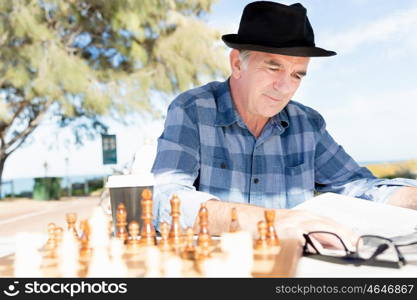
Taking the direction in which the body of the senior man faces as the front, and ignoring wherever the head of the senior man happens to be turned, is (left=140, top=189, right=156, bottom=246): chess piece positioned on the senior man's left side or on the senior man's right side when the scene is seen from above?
on the senior man's right side

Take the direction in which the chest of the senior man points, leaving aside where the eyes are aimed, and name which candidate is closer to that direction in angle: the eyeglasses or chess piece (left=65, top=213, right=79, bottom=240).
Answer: the eyeglasses

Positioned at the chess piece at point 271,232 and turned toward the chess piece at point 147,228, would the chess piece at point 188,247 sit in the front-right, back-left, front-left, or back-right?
front-left

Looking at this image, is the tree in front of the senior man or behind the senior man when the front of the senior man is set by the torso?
behind

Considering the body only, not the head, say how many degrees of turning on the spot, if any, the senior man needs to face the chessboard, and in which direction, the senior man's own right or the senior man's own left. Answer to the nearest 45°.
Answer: approximately 45° to the senior man's own right

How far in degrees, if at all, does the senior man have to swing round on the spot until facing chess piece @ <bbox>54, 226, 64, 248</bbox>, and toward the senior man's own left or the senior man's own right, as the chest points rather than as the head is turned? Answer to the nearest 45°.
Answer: approximately 90° to the senior man's own right

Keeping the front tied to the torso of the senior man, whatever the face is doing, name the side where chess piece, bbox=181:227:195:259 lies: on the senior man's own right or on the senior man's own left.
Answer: on the senior man's own right

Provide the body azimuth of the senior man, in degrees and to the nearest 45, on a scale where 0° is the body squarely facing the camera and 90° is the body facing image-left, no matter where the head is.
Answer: approximately 315°

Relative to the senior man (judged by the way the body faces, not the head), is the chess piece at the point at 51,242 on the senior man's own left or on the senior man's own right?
on the senior man's own right

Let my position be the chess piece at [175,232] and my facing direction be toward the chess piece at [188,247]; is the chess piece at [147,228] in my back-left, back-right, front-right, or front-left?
back-right

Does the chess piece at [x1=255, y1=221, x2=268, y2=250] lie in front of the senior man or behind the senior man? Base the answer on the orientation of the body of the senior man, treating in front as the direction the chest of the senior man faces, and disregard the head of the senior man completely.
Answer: in front

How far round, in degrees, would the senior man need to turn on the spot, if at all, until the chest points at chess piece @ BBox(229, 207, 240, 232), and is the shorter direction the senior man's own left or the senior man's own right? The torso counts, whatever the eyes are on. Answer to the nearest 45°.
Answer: approximately 45° to the senior man's own right

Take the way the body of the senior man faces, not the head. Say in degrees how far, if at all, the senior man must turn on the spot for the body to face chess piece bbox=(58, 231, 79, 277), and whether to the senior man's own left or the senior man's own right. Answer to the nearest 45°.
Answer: approximately 45° to the senior man's own right

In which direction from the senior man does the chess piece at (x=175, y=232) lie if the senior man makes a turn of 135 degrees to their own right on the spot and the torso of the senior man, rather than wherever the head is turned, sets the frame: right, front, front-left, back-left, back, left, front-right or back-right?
left
